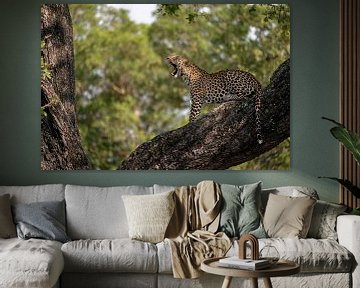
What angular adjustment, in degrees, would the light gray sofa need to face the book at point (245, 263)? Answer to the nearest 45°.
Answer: approximately 45° to its left

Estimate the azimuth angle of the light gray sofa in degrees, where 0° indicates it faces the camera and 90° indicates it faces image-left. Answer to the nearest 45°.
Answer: approximately 0°
